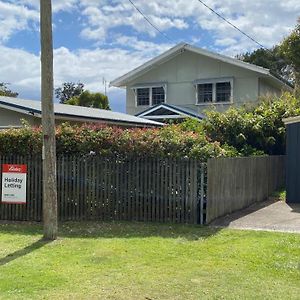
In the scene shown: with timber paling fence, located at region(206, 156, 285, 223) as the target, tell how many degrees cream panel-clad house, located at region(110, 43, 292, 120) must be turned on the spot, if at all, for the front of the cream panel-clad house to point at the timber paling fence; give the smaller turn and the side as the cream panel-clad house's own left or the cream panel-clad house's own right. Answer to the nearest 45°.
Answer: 0° — it already faces it

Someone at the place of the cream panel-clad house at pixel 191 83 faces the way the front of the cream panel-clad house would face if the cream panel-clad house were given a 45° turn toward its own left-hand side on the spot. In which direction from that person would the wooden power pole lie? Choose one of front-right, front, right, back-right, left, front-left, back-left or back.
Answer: front-right

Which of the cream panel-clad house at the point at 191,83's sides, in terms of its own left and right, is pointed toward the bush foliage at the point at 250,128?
front

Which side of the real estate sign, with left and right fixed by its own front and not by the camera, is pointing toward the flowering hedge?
left

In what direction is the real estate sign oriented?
toward the camera

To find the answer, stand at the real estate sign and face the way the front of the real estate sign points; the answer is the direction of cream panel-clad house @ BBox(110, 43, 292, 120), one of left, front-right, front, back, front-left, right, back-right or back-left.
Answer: back-left

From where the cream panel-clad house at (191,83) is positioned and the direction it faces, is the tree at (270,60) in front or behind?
behind

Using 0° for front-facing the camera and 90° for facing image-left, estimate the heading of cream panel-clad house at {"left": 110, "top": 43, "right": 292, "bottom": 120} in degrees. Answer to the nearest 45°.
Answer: approximately 0°

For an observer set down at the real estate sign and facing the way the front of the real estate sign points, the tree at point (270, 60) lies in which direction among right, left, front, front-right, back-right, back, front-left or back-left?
back-left

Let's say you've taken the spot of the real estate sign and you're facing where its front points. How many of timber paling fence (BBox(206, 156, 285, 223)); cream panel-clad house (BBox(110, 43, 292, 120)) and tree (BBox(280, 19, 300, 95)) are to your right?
0

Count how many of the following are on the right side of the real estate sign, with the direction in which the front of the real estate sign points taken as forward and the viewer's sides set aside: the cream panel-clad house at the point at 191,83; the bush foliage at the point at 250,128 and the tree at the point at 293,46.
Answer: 0

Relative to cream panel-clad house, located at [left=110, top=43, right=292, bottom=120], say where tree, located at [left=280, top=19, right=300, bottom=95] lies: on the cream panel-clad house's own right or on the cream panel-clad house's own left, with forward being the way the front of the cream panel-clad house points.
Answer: on the cream panel-clad house's own left

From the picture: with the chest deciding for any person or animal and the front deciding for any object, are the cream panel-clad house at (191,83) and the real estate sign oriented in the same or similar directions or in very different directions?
same or similar directions

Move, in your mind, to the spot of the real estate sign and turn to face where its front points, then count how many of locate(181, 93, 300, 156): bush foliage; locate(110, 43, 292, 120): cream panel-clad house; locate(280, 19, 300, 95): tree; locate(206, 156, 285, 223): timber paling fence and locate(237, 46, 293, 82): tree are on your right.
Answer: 0

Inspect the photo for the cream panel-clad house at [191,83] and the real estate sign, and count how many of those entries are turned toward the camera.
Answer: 2

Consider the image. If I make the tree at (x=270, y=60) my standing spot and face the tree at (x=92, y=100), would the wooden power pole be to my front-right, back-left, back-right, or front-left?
front-left

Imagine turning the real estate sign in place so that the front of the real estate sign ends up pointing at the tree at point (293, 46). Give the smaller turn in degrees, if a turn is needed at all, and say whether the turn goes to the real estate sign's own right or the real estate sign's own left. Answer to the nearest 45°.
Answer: approximately 135° to the real estate sign's own left
